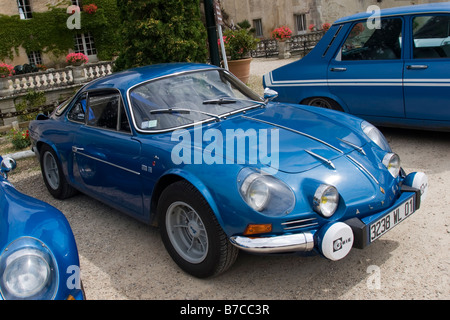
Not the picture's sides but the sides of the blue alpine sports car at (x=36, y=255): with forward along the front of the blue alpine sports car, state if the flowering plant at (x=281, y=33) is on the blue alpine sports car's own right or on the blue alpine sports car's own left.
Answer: on the blue alpine sports car's own left

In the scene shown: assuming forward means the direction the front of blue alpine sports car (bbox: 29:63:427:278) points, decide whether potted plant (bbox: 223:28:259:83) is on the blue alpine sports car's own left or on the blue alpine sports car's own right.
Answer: on the blue alpine sports car's own left

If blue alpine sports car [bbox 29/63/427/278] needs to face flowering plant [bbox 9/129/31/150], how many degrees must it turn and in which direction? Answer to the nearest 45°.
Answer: approximately 180°

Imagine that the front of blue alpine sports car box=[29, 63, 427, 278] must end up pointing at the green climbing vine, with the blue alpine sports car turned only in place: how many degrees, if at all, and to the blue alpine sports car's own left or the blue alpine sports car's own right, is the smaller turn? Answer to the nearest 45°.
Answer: approximately 135° to the blue alpine sports car's own left

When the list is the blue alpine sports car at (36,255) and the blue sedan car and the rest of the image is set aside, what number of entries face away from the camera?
0

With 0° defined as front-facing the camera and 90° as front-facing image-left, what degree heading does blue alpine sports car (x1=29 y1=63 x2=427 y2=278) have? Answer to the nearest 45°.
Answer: approximately 315°

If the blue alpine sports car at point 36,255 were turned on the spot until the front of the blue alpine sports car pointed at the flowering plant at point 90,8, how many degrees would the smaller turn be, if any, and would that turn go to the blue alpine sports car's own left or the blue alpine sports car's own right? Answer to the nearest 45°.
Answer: approximately 135° to the blue alpine sports car's own left

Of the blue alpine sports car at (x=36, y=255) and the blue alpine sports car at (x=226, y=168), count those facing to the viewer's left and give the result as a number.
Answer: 0
